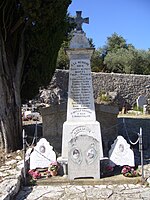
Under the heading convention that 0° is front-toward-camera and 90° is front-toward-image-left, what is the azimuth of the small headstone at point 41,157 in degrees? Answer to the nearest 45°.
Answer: approximately 0°

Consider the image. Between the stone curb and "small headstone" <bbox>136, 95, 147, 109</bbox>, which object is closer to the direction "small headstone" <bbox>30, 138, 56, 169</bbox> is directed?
the stone curb

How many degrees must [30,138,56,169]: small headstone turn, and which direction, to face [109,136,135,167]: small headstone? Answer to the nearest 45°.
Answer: approximately 90° to its left

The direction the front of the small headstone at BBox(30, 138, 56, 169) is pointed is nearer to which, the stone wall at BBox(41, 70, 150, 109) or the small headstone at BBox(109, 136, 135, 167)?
the small headstone

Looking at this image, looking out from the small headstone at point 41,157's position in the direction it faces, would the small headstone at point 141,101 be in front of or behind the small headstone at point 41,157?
behind
